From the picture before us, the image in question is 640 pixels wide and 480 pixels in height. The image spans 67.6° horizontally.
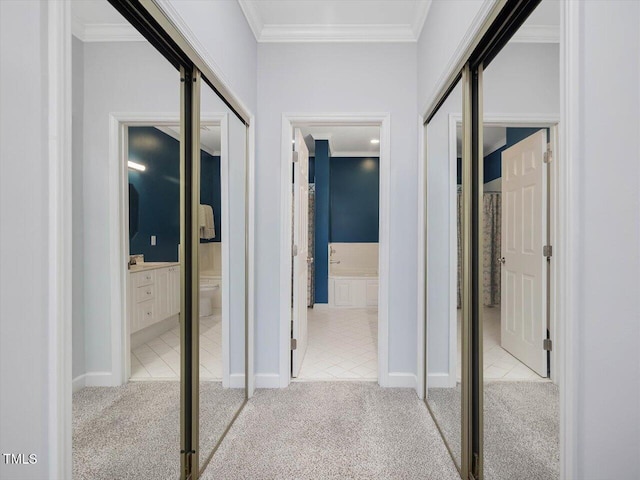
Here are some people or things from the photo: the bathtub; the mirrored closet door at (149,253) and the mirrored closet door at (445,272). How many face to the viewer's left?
1

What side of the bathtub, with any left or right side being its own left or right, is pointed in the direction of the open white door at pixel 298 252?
front

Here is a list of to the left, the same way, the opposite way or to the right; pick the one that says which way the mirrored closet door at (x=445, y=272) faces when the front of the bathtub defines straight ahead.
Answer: to the right

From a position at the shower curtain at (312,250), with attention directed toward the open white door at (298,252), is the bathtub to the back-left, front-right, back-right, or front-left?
back-left

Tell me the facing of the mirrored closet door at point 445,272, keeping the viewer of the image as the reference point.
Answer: facing to the left of the viewer

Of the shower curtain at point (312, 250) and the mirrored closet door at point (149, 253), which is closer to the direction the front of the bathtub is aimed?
the mirrored closet door

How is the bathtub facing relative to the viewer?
toward the camera

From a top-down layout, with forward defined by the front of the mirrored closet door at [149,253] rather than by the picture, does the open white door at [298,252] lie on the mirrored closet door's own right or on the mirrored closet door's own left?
on the mirrored closet door's own left

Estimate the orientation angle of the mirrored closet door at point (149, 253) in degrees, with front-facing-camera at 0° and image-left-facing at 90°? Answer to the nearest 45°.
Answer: approximately 270°

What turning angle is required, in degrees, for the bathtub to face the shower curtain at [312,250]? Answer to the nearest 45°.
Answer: approximately 45° to its right

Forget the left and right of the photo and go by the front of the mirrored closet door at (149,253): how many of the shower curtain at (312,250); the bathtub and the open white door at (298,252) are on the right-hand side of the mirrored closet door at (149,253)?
0

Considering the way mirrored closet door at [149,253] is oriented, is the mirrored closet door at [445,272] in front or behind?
in front
